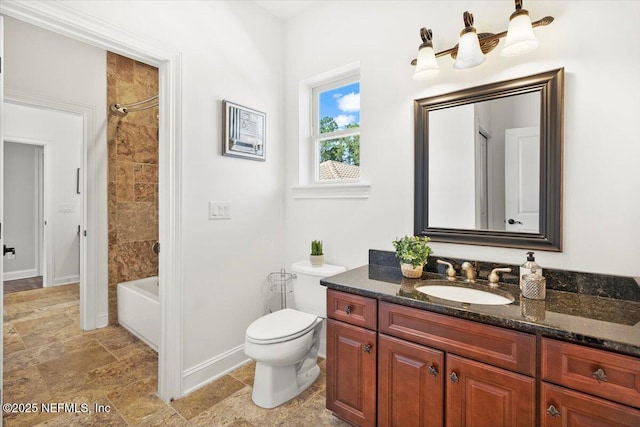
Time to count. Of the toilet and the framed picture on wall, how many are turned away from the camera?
0

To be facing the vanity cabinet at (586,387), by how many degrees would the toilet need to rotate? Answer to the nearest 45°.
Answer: approximately 90° to its left

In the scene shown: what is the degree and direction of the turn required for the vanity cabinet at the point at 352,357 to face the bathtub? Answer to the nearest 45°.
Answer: approximately 90° to its right

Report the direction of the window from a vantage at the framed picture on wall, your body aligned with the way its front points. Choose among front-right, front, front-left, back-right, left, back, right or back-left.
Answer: front-left

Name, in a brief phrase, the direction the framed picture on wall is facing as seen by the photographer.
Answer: facing the viewer and to the right of the viewer

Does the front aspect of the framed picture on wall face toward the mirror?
yes

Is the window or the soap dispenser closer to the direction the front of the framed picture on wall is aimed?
the soap dispenser

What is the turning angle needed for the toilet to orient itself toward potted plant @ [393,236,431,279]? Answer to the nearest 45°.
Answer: approximately 135° to its left

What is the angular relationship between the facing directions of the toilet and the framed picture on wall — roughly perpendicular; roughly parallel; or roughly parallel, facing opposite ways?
roughly perpendicular

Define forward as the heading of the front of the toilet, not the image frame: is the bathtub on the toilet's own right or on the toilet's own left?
on the toilet's own right

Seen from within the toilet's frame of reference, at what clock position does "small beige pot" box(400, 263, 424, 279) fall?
The small beige pot is roughly at 8 o'clock from the toilet.

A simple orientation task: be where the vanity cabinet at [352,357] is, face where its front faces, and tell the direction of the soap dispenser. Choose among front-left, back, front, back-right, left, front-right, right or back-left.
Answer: back-left

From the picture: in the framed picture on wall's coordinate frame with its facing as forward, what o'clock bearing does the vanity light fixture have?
The vanity light fixture is roughly at 12 o'clock from the framed picture on wall.

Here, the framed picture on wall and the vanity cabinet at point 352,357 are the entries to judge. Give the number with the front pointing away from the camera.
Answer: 0

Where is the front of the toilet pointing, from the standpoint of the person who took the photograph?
facing the viewer and to the left of the viewer
